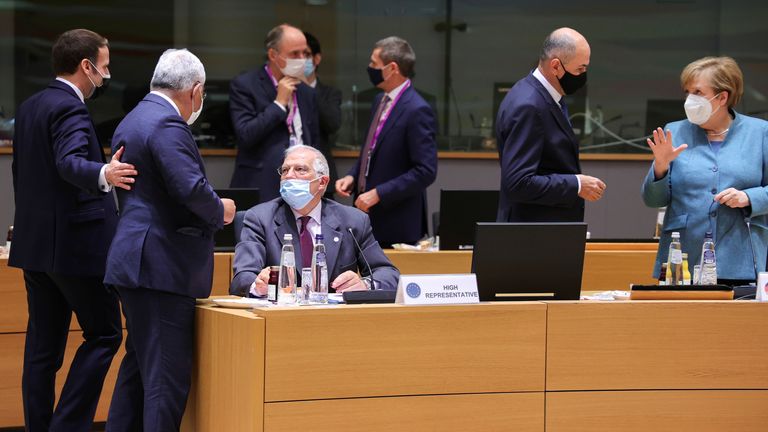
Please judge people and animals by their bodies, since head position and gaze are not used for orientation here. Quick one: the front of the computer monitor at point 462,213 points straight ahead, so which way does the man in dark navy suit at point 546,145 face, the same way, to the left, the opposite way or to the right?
to the right

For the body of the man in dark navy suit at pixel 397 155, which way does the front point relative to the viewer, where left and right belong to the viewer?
facing to the left of the viewer

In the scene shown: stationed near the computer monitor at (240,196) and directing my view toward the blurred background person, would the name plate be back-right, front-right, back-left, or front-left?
back-right

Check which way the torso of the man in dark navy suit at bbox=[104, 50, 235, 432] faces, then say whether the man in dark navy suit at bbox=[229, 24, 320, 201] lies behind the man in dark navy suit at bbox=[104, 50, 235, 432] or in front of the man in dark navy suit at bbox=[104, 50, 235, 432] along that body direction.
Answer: in front

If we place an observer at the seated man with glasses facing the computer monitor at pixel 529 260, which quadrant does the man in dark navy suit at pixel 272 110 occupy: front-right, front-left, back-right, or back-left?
back-left

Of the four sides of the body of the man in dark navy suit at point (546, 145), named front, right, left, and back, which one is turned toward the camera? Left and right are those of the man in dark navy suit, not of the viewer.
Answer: right

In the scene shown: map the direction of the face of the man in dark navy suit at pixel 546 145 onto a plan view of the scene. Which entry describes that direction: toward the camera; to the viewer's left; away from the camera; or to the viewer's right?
to the viewer's right

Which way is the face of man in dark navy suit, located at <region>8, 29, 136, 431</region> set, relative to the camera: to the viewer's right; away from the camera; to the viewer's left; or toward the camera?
to the viewer's right

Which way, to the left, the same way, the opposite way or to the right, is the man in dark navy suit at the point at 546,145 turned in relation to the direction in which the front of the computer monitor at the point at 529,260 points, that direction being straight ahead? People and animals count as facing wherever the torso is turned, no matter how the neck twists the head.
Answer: to the right
